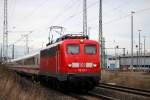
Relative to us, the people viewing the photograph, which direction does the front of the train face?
facing the viewer and to the right of the viewer
